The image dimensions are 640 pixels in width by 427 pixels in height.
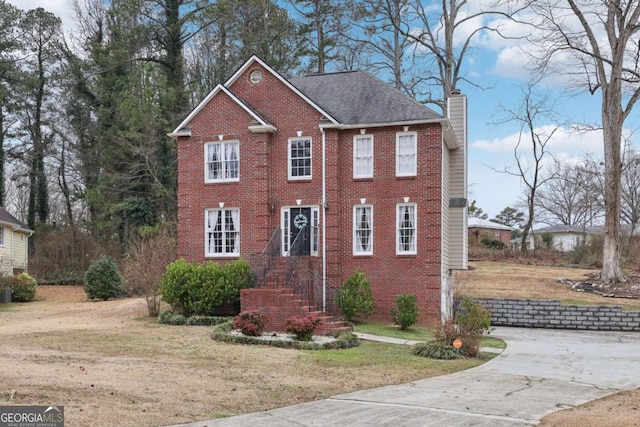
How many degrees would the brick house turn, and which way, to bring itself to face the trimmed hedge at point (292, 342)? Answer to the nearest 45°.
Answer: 0° — it already faces it

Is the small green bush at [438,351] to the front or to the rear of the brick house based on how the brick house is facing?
to the front

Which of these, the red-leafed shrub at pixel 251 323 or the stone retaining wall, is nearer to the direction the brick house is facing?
the red-leafed shrub

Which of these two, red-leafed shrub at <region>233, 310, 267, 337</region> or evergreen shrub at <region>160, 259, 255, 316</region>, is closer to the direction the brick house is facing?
the red-leafed shrub

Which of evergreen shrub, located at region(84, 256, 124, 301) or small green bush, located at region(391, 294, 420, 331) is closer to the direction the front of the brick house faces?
the small green bush

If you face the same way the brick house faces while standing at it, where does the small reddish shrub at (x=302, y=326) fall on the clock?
The small reddish shrub is roughly at 12 o'clock from the brick house.

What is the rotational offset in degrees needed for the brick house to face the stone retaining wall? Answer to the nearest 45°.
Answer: approximately 90° to its left

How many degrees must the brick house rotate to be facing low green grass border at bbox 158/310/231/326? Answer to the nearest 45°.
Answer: approximately 45° to its right

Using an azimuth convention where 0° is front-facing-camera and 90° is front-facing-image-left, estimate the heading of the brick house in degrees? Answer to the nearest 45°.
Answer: approximately 0°

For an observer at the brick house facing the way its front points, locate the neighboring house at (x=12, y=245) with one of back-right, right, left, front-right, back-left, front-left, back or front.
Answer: back-right
